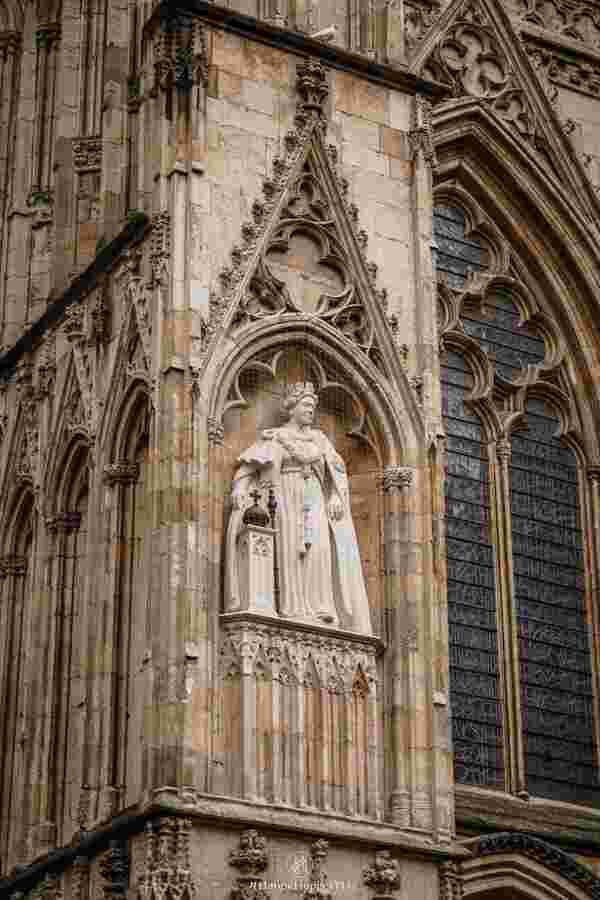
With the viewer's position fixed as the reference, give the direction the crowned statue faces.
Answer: facing the viewer and to the right of the viewer

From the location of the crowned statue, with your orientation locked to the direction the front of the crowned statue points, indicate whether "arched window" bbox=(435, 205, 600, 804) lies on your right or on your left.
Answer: on your left
